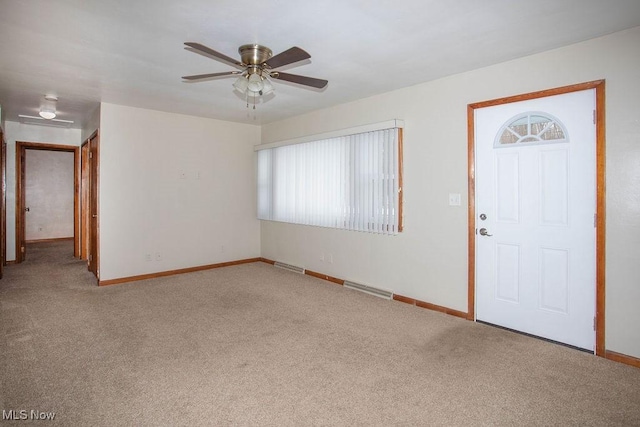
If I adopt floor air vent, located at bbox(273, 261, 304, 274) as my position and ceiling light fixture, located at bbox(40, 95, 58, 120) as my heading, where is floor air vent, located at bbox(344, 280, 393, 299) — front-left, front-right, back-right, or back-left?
back-left

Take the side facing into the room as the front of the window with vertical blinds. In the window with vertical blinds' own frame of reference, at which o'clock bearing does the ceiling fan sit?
The ceiling fan is roughly at 11 o'clock from the window with vertical blinds.

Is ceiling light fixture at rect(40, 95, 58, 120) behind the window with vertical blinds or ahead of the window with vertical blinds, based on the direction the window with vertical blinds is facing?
ahead

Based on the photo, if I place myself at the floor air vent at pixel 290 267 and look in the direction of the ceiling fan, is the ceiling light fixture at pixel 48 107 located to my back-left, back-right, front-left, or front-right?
front-right

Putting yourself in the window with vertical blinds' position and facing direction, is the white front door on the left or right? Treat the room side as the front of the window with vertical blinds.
on its left

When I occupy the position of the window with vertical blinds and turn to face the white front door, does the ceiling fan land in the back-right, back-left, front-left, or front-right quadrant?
front-right

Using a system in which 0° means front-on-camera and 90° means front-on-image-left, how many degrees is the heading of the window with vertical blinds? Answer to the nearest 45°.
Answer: approximately 45°
